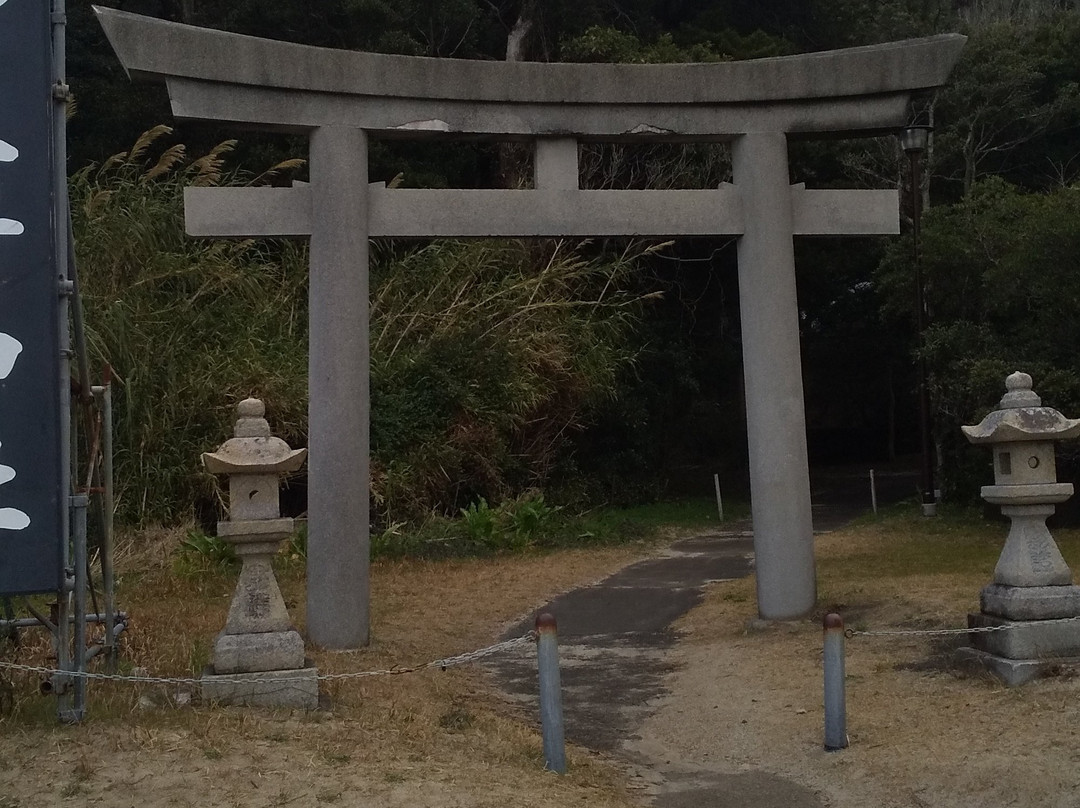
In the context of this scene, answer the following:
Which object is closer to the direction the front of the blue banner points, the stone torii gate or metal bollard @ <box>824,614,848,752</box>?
the metal bollard

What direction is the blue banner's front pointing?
toward the camera

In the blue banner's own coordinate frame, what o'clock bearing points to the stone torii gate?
The stone torii gate is roughly at 8 o'clock from the blue banner.

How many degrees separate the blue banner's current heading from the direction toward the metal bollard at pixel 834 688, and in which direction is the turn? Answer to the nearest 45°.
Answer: approximately 90° to its left

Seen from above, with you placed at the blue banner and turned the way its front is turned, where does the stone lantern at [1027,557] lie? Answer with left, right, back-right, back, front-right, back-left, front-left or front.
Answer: left

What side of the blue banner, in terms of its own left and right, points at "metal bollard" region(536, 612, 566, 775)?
left

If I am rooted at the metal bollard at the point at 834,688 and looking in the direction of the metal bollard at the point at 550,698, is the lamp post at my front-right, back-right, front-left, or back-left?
back-right

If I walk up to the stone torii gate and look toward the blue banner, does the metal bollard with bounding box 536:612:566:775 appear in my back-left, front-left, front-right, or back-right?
front-left

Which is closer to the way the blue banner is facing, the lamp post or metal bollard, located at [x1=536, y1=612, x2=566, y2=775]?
the metal bollard

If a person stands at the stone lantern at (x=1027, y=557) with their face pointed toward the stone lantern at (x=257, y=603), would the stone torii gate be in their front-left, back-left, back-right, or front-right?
front-right

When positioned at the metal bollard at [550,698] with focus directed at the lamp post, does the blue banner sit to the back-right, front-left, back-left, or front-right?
back-left

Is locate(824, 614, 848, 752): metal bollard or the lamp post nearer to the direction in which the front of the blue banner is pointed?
the metal bollard

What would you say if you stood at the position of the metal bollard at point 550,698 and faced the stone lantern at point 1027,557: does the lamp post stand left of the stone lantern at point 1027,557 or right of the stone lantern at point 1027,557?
left
